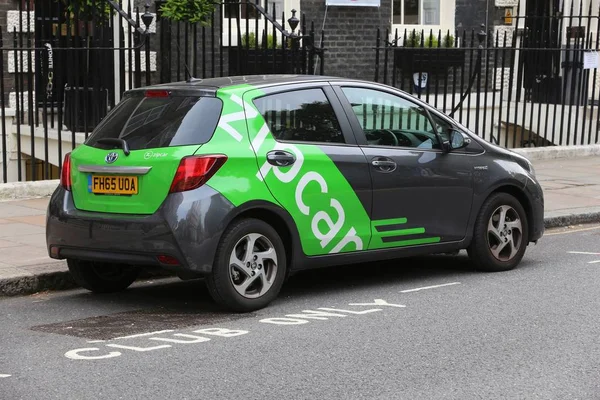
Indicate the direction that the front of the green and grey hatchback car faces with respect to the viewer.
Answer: facing away from the viewer and to the right of the viewer

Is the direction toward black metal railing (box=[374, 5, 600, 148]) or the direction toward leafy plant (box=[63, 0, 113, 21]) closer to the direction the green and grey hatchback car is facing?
the black metal railing

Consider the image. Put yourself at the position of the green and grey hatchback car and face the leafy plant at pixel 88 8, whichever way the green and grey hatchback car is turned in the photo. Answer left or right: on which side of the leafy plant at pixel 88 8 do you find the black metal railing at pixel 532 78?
right

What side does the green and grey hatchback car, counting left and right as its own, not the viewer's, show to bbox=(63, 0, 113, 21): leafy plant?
left

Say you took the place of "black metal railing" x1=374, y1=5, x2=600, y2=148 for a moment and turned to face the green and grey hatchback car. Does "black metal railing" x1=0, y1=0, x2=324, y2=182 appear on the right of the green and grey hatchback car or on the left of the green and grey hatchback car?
right

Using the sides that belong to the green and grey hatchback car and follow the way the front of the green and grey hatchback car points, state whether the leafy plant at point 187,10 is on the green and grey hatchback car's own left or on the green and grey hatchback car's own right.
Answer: on the green and grey hatchback car's own left
